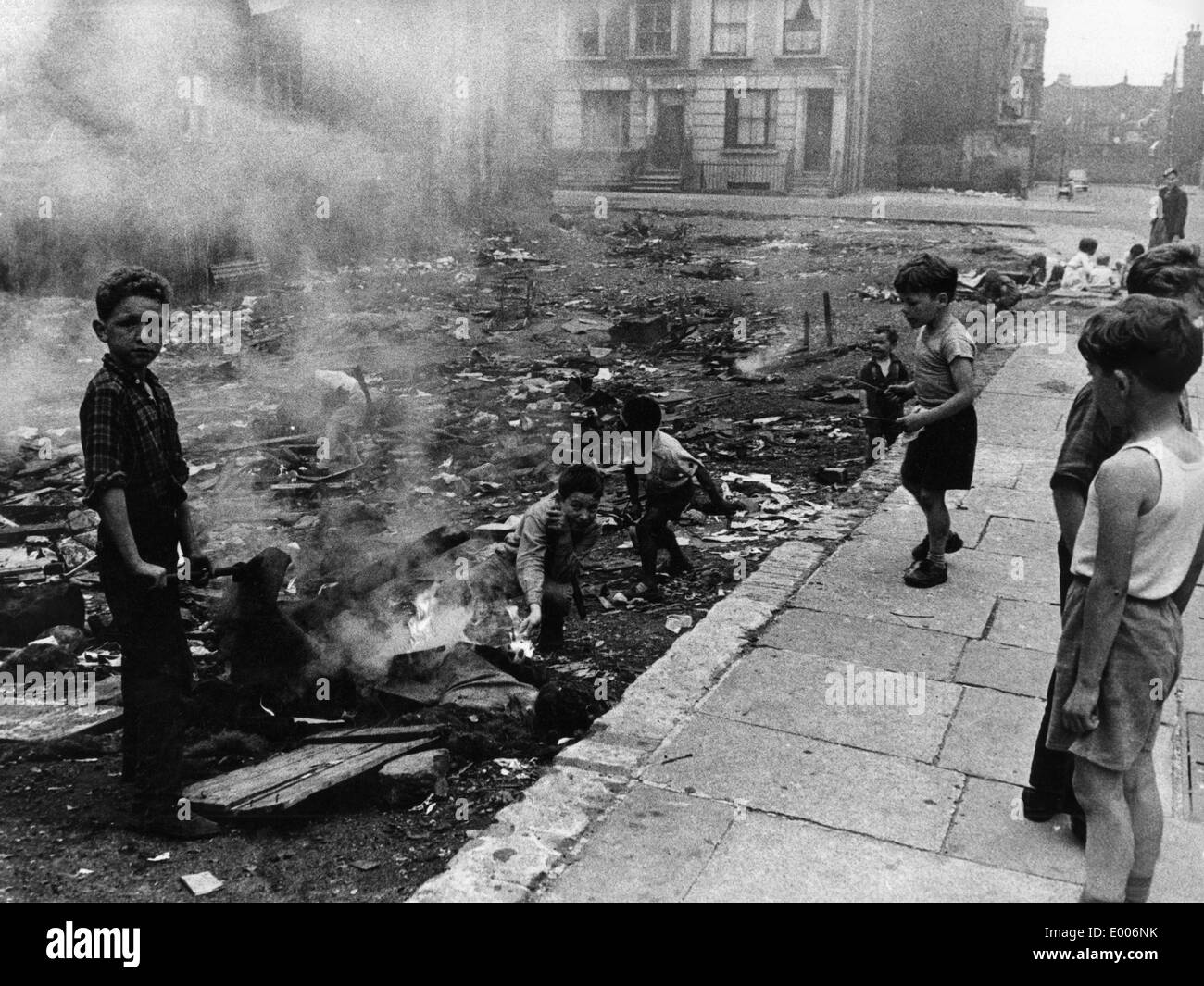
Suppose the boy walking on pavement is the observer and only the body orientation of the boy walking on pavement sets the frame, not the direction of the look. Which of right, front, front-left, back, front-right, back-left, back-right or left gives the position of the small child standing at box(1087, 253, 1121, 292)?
right

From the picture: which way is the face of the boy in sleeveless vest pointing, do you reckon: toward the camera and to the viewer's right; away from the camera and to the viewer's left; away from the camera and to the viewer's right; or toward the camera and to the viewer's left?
away from the camera and to the viewer's left

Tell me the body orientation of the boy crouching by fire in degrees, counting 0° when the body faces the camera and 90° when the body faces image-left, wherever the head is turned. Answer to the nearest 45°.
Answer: approximately 315°

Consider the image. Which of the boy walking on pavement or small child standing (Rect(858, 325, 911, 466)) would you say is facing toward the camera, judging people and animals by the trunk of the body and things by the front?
the small child standing

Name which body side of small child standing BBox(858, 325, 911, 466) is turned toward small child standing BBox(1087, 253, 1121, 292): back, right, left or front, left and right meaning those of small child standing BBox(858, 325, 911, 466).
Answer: back

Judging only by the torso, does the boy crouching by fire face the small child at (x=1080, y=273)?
no

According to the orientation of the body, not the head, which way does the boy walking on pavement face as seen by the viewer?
to the viewer's left

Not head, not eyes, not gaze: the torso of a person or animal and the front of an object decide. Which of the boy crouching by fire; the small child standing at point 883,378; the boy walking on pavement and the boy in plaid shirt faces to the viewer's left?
the boy walking on pavement

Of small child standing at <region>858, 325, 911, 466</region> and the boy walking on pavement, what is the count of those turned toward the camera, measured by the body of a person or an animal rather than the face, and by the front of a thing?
1

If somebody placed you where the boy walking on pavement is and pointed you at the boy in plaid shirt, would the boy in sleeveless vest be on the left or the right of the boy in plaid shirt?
left

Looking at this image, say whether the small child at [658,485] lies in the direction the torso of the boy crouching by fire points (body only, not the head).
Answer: no

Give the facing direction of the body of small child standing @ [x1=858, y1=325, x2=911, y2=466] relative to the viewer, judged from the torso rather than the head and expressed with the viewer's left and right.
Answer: facing the viewer

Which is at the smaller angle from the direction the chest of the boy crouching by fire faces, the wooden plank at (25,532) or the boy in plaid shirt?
the boy in plaid shirt

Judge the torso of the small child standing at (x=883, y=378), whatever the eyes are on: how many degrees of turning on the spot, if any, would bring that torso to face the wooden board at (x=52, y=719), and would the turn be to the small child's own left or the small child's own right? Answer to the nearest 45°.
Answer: approximately 45° to the small child's own right

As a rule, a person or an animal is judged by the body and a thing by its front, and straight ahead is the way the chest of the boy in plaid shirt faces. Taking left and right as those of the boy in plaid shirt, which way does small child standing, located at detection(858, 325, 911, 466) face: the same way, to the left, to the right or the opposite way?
to the right

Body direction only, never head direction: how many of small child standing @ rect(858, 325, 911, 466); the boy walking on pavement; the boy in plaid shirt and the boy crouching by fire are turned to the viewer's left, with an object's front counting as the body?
1

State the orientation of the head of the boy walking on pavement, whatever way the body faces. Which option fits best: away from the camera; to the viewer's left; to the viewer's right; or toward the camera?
to the viewer's left

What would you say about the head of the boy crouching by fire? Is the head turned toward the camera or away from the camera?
toward the camera

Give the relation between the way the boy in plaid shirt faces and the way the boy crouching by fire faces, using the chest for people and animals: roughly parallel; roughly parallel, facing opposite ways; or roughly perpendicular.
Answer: roughly parallel
